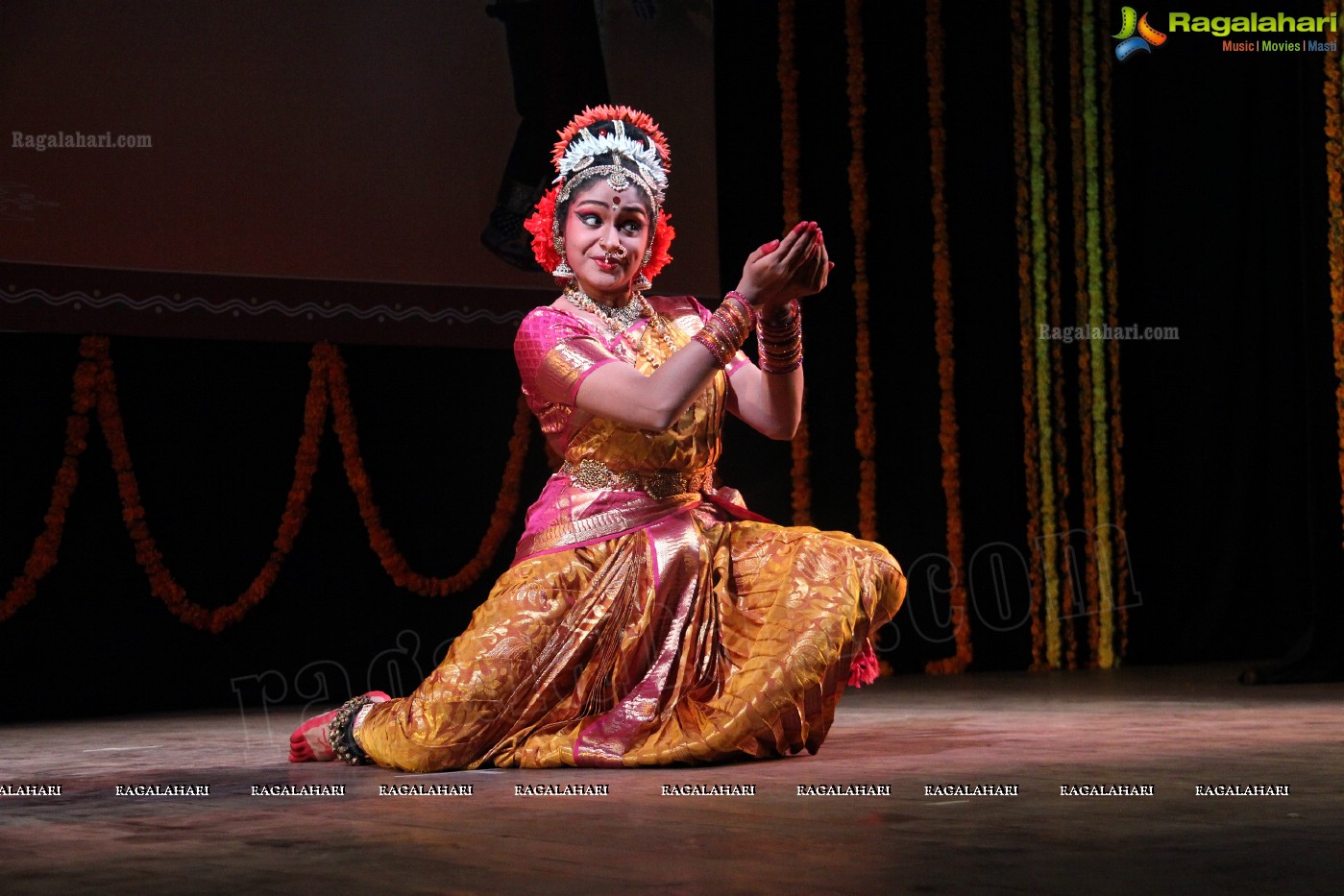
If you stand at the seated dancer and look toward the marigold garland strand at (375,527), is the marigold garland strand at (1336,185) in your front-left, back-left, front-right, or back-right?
front-right

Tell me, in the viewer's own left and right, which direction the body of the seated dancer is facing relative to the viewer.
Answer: facing the viewer and to the right of the viewer

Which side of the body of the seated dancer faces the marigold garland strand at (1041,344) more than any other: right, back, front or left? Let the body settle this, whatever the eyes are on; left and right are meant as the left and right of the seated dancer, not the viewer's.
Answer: left

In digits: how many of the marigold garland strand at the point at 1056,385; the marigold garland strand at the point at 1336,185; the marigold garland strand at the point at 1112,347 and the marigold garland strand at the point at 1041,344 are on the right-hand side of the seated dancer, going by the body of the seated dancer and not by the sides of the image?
0

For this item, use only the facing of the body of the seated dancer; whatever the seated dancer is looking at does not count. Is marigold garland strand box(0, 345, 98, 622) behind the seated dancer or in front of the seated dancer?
behind

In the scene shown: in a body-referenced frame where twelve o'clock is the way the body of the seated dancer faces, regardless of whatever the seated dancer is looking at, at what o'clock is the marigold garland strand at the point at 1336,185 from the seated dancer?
The marigold garland strand is roughly at 9 o'clock from the seated dancer.

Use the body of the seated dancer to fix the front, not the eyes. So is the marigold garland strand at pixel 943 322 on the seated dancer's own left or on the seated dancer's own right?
on the seated dancer's own left

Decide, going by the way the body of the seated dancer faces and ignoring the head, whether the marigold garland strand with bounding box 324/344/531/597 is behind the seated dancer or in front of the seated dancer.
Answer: behind

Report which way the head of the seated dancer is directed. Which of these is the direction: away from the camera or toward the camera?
toward the camera

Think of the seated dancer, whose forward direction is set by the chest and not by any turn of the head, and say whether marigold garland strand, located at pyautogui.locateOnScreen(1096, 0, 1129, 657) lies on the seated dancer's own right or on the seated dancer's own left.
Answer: on the seated dancer's own left
